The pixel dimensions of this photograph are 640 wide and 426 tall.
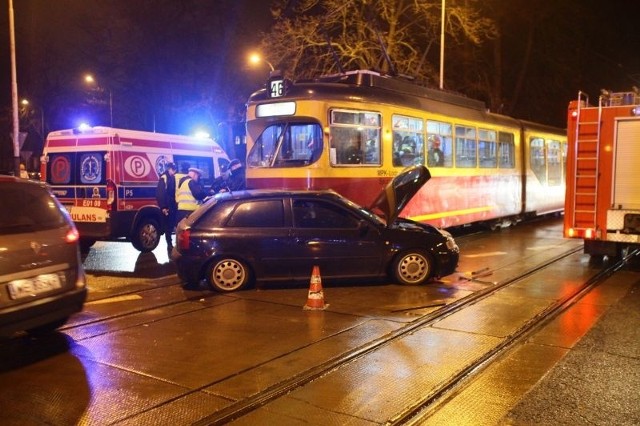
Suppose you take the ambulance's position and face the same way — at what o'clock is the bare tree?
The bare tree is roughly at 12 o'clock from the ambulance.

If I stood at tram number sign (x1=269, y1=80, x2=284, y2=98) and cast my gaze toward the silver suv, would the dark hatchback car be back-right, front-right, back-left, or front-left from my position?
front-left

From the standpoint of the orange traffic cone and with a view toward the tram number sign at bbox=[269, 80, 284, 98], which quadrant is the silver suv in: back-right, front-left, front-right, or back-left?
back-left

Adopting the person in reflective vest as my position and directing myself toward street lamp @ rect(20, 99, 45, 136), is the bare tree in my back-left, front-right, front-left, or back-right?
front-right

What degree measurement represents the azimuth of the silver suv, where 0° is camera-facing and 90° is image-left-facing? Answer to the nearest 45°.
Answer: approximately 135°

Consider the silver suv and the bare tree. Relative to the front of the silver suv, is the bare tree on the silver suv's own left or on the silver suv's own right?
on the silver suv's own right

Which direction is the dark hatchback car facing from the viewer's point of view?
to the viewer's right

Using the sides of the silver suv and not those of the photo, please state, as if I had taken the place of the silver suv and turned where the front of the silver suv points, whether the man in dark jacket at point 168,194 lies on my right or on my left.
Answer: on my right

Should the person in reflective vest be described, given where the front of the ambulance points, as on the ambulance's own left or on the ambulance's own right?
on the ambulance's own right

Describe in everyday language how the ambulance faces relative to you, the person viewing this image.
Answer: facing away from the viewer and to the right of the viewer

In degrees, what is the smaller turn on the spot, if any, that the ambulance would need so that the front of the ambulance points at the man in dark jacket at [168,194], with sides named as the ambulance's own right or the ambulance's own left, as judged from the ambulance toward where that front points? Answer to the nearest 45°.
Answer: approximately 90° to the ambulance's own right

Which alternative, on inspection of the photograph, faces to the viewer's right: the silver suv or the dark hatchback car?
the dark hatchback car

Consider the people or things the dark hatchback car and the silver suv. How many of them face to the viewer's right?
1

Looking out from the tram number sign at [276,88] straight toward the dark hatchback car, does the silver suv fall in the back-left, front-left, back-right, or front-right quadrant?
front-right
